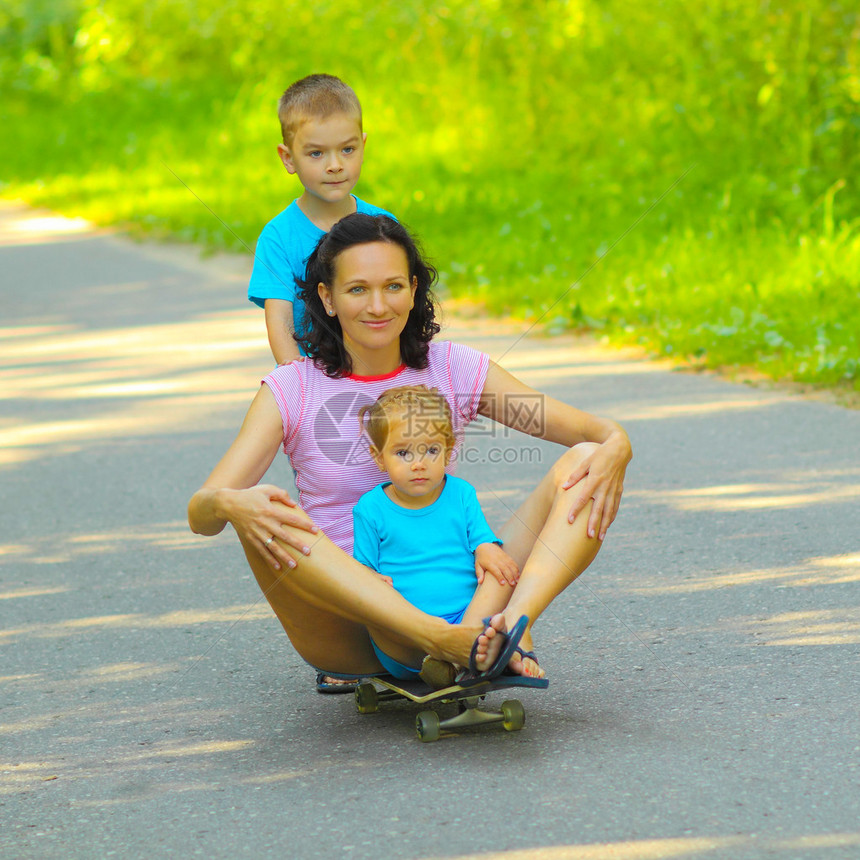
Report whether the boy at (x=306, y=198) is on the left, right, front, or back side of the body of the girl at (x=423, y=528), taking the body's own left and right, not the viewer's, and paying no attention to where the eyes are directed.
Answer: back

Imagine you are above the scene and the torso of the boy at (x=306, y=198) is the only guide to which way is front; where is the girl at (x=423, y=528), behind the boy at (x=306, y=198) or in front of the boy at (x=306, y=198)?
in front

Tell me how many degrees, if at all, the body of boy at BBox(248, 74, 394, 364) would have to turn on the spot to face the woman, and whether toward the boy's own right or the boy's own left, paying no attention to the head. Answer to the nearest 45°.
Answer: approximately 45° to the boy's own right

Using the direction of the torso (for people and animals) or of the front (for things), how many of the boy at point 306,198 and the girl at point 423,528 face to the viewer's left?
0
